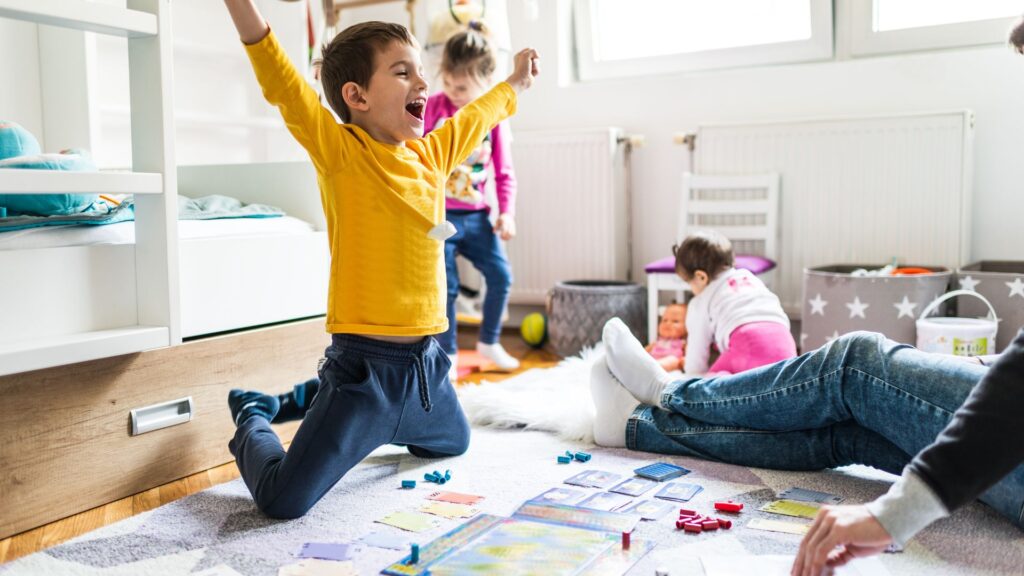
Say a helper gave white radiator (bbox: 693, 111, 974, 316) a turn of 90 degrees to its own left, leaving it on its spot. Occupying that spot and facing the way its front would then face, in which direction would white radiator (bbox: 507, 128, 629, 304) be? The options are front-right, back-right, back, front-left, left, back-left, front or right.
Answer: back

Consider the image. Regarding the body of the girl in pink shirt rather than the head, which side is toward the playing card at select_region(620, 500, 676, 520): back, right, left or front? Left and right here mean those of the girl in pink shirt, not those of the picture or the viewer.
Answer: front

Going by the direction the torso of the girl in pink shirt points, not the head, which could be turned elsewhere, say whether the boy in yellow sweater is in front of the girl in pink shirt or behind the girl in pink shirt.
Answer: in front

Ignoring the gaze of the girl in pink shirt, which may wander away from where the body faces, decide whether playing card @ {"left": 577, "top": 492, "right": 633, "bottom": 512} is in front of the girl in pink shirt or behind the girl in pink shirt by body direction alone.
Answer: in front

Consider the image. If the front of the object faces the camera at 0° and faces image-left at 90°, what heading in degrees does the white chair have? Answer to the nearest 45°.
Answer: approximately 45°

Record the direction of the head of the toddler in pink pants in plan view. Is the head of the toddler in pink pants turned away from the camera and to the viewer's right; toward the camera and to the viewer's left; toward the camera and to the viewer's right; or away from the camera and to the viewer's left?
away from the camera and to the viewer's left

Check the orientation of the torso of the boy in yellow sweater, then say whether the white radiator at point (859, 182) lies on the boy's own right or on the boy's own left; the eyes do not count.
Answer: on the boy's own left
